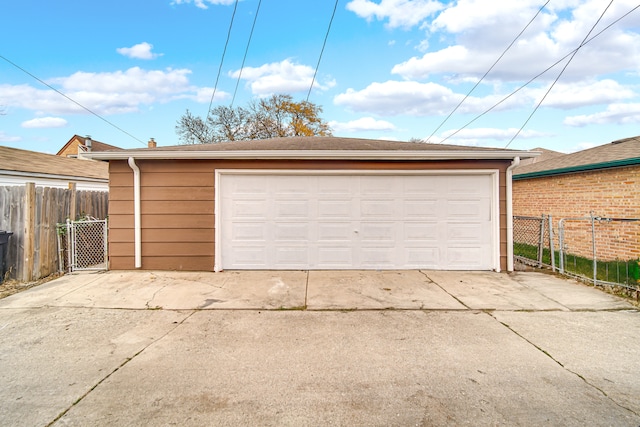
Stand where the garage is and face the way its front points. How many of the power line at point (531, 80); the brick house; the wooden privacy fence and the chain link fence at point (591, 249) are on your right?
1

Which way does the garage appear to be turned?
toward the camera

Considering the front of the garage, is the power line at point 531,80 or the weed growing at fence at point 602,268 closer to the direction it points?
the weed growing at fence

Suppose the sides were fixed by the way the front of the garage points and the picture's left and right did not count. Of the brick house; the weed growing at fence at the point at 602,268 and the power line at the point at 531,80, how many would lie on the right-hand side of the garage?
0

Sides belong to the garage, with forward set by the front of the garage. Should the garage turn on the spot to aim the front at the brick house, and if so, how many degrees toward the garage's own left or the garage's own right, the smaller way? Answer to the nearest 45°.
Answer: approximately 90° to the garage's own left

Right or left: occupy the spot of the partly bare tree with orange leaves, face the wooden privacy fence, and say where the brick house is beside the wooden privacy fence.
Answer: left

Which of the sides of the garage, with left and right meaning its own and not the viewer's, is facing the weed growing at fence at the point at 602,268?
left

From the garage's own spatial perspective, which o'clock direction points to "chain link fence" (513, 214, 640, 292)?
The chain link fence is roughly at 9 o'clock from the garage.

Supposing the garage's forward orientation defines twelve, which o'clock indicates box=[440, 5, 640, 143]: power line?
The power line is roughly at 8 o'clock from the garage.

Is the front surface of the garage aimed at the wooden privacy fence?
no

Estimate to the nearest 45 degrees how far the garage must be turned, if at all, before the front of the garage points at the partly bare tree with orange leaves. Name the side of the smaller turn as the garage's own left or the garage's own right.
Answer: approximately 180°
